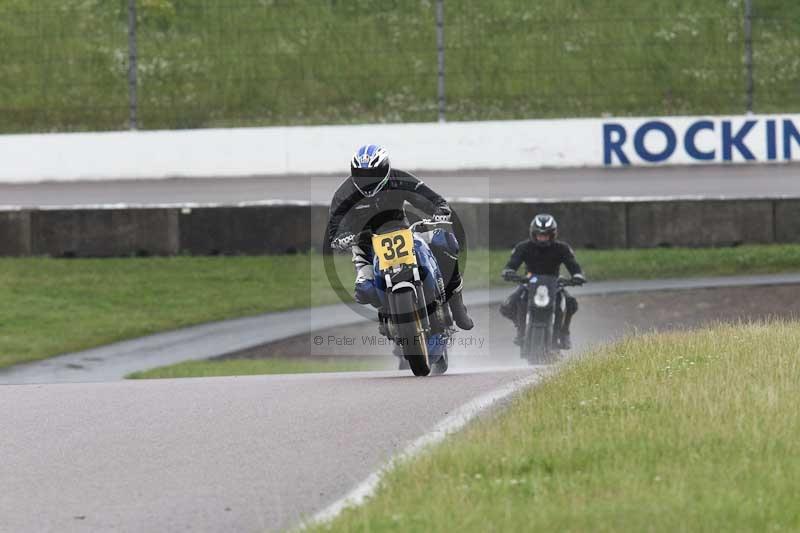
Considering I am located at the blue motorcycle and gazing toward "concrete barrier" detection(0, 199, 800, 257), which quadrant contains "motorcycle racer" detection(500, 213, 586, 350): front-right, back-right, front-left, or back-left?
front-right

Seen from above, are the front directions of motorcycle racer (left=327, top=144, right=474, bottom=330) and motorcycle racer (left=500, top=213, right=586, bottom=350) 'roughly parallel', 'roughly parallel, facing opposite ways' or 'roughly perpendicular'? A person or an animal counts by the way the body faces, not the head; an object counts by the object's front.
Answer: roughly parallel

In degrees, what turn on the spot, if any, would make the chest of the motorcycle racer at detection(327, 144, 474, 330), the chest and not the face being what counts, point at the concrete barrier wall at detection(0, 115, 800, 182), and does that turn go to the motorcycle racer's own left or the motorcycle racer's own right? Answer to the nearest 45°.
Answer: approximately 180°

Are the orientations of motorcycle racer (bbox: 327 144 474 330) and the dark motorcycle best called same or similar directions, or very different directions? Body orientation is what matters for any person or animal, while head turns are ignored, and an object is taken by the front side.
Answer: same or similar directions

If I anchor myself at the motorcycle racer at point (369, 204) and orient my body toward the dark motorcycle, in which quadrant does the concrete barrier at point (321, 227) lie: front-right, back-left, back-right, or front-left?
front-left

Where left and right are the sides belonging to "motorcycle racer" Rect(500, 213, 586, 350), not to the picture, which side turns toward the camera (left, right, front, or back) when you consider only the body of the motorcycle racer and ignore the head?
front

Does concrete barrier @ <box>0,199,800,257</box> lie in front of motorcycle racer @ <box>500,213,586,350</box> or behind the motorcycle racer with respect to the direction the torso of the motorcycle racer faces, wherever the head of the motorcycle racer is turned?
behind

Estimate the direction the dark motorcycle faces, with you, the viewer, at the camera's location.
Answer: facing the viewer

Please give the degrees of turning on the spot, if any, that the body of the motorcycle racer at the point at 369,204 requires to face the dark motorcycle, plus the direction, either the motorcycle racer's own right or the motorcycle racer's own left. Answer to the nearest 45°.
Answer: approximately 135° to the motorcycle racer's own left

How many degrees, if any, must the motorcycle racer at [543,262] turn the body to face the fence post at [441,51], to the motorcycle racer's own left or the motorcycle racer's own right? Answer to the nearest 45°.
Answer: approximately 180°

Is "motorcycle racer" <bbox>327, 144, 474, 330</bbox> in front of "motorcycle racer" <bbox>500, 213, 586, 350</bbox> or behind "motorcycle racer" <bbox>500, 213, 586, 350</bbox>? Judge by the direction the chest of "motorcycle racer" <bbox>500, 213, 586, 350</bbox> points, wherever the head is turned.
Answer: in front

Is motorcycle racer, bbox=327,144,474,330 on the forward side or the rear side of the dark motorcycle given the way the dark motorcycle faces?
on the forward side

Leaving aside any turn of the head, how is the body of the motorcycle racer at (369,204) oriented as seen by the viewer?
toward the camera

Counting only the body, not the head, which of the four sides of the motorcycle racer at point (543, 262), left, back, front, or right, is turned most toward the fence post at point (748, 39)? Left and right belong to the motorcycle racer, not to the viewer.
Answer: back
